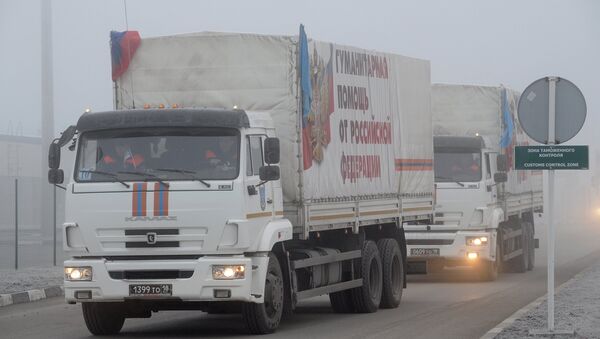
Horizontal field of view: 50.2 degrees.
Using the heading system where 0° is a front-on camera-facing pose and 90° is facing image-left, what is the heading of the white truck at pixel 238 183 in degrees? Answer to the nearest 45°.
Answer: approximately 45°

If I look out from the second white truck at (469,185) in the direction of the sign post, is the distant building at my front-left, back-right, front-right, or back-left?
back-right

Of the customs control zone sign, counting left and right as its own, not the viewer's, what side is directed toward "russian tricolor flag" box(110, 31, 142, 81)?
right

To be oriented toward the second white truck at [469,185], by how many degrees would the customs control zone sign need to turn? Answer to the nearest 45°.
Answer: approximately 180°

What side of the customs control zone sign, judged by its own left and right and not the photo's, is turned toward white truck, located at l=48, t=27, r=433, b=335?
right

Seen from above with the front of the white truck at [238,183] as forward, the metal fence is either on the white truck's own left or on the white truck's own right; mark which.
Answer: on the white truck's own right

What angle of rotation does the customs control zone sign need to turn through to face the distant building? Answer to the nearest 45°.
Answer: approximately 135° to its right

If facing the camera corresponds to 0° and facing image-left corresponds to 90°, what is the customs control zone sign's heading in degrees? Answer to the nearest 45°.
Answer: approximately 0°

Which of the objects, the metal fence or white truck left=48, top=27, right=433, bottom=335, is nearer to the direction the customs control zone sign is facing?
the white truck

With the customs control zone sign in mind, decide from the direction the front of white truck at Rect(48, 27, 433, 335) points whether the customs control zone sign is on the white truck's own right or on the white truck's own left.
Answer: on the white truck's own left
